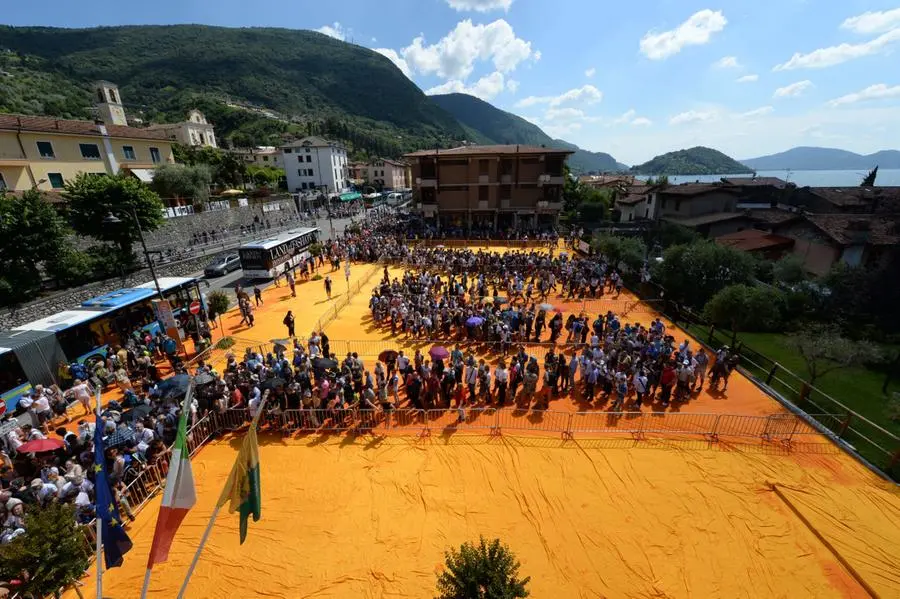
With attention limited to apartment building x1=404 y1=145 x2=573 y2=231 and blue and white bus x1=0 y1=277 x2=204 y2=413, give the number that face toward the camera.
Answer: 1

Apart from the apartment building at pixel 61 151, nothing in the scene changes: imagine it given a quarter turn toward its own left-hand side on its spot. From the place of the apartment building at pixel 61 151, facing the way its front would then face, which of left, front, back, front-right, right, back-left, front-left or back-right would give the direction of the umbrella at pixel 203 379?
back-right

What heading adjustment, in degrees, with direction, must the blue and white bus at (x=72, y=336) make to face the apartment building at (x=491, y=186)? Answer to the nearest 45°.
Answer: approximately 45° to its right

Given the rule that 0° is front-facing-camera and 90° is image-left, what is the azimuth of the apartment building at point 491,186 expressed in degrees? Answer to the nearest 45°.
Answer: approximately 0°

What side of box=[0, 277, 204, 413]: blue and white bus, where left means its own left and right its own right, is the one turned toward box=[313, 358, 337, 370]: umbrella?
right

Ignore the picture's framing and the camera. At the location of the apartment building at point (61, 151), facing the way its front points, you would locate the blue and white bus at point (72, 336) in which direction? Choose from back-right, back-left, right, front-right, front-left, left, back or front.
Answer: front-right
